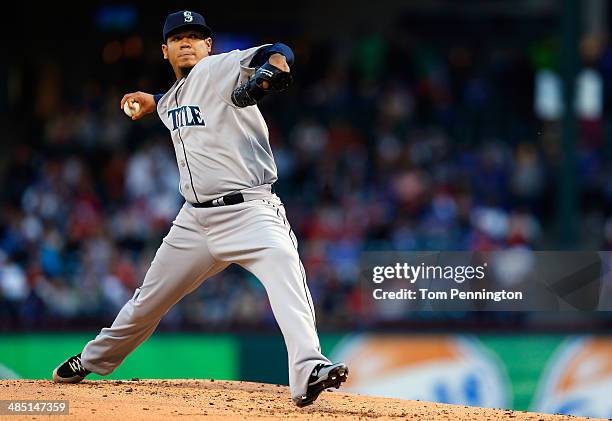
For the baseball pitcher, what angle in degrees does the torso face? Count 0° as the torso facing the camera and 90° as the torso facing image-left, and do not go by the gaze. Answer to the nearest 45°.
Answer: approximately 45°
